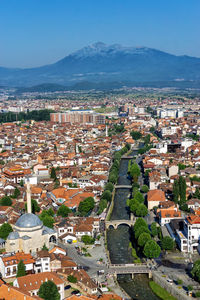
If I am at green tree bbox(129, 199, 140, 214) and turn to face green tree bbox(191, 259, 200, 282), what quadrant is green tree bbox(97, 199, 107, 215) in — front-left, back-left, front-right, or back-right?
back-right

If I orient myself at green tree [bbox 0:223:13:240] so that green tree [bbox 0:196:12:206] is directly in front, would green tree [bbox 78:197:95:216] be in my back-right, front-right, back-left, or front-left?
front-right

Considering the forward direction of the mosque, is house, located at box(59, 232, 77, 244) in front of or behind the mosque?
in front

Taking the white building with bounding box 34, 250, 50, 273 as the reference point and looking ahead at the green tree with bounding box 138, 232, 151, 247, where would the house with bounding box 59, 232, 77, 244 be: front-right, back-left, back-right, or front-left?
front-left

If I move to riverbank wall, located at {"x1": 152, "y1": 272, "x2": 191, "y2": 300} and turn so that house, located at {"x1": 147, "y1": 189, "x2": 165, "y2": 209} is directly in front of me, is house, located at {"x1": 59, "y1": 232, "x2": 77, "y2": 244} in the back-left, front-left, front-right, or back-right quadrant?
front-left
